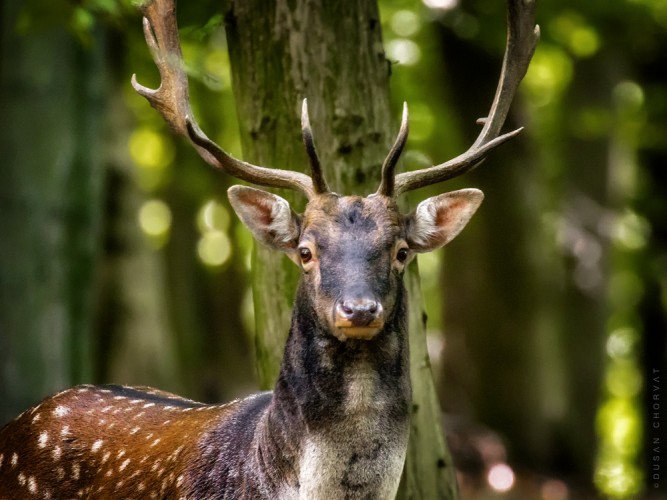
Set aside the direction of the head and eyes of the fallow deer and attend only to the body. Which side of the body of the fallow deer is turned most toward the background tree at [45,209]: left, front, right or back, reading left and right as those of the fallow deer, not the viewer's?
back
